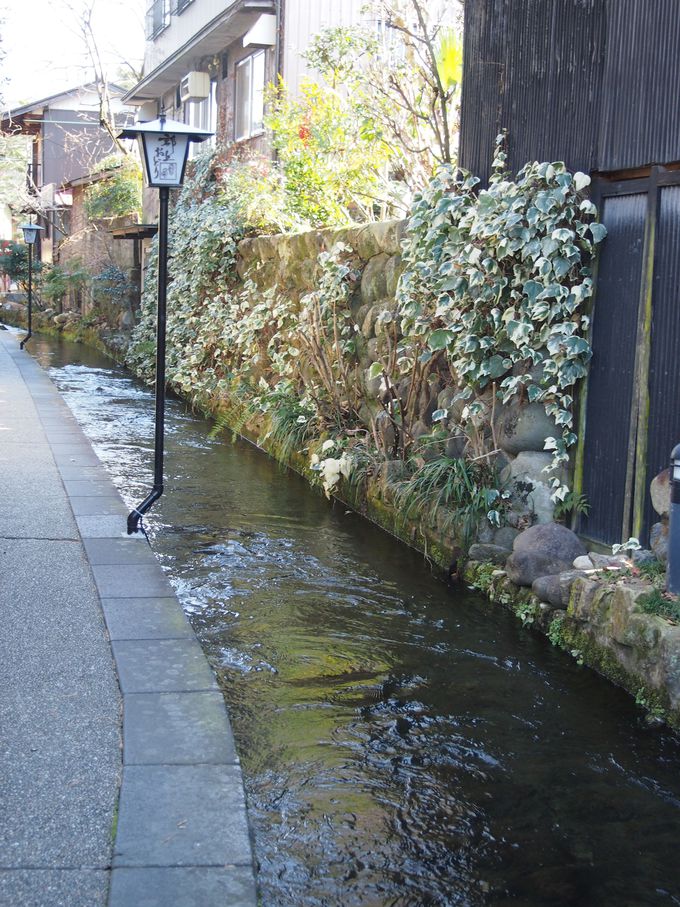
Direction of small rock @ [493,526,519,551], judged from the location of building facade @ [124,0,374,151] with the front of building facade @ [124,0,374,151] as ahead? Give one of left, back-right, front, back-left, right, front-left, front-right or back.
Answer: front-left

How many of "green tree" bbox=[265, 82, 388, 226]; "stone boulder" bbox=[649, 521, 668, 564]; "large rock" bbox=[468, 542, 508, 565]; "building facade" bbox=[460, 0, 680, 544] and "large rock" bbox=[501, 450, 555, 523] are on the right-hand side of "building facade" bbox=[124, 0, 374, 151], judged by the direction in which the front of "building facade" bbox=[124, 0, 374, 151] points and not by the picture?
0

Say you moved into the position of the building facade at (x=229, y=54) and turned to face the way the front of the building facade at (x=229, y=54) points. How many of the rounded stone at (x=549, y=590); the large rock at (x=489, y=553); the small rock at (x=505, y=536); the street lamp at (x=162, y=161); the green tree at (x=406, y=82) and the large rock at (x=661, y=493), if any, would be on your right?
0

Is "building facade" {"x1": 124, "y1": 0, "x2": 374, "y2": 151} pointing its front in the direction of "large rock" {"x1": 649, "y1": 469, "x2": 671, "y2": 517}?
no

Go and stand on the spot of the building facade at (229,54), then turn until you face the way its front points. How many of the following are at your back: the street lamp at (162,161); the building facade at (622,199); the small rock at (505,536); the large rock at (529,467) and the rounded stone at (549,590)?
0

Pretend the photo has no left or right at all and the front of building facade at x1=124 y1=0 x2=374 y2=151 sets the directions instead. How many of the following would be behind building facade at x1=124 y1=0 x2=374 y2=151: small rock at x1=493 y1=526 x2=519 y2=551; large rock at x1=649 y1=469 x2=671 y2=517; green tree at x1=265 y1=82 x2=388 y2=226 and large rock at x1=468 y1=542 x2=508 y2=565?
0

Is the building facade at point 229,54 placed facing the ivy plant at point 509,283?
no

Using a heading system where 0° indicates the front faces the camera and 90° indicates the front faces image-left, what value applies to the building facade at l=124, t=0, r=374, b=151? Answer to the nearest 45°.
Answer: approximately 45°

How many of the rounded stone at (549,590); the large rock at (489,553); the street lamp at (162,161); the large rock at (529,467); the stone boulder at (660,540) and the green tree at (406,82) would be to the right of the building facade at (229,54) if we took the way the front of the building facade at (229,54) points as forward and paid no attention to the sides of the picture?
0

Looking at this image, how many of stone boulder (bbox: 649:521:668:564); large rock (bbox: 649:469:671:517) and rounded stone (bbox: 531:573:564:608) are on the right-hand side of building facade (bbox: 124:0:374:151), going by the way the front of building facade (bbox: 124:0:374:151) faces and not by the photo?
0

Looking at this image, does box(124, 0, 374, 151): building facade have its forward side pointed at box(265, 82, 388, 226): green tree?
no

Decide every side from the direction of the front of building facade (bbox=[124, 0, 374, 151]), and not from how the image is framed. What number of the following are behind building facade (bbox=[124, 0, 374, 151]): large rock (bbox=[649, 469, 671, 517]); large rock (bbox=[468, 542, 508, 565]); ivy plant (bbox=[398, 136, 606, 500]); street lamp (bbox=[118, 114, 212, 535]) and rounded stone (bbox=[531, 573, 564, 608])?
0

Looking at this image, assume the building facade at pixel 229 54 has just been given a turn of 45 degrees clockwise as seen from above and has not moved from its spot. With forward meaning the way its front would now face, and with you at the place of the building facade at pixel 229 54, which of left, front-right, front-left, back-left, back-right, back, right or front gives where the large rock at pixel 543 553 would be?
left

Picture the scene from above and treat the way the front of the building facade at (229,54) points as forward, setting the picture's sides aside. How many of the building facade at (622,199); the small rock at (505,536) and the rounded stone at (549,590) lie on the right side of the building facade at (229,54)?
0

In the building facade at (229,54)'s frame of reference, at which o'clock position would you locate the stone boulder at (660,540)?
The stone boulder is roughly at 10 o'clock from the building facade.
